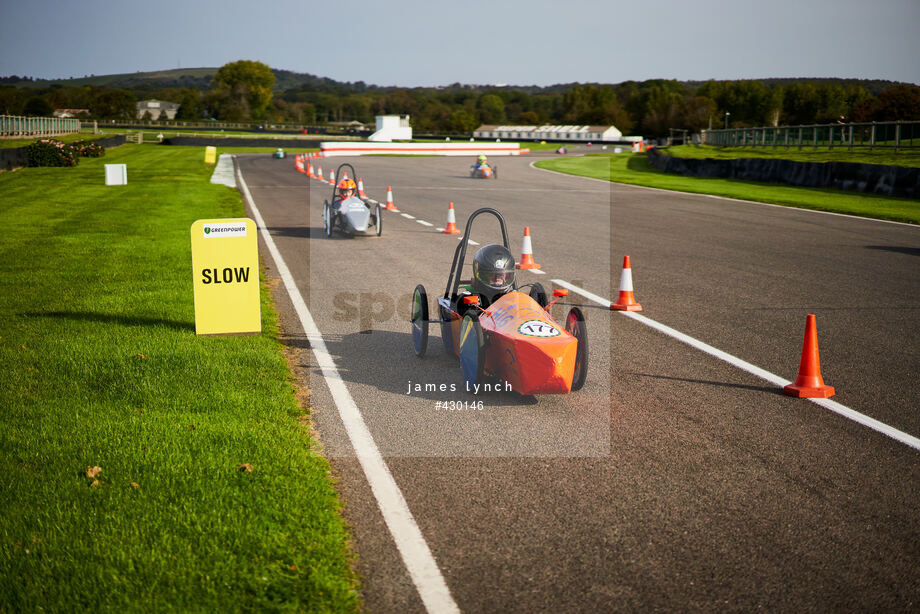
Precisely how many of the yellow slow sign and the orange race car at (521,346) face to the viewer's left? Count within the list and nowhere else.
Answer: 0

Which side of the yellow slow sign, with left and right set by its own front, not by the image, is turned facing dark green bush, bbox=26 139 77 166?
back

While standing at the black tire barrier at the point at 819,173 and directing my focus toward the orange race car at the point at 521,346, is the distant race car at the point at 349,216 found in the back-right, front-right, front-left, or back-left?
front-right

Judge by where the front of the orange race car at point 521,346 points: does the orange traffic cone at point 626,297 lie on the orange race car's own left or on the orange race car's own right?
on the orange race car's own left

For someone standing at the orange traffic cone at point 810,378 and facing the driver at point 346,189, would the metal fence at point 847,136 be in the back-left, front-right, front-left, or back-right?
front-right

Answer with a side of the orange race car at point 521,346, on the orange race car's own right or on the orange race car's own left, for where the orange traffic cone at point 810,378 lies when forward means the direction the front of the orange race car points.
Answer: on the orange race car's own left

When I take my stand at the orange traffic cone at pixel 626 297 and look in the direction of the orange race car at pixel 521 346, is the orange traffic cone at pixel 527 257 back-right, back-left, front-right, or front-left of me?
back-right

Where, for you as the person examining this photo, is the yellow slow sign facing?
facing the viewer

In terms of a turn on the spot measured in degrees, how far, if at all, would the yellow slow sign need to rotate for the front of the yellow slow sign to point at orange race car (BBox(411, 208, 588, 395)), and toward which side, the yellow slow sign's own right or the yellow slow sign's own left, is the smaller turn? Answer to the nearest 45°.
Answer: approximately 45° to the yellow slow sign's own left

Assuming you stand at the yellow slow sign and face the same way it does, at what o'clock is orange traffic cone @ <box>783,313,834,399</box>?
The orange traffic cone is roughly at 10 o'clock from the yellow slow sign.

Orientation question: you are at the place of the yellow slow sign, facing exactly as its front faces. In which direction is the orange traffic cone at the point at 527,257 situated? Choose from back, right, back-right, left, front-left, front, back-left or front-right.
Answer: back-left

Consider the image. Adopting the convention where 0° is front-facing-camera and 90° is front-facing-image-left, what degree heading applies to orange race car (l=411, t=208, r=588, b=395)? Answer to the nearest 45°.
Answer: approximately 315°

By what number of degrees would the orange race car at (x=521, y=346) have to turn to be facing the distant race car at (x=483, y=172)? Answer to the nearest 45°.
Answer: approximately 135° to its left
